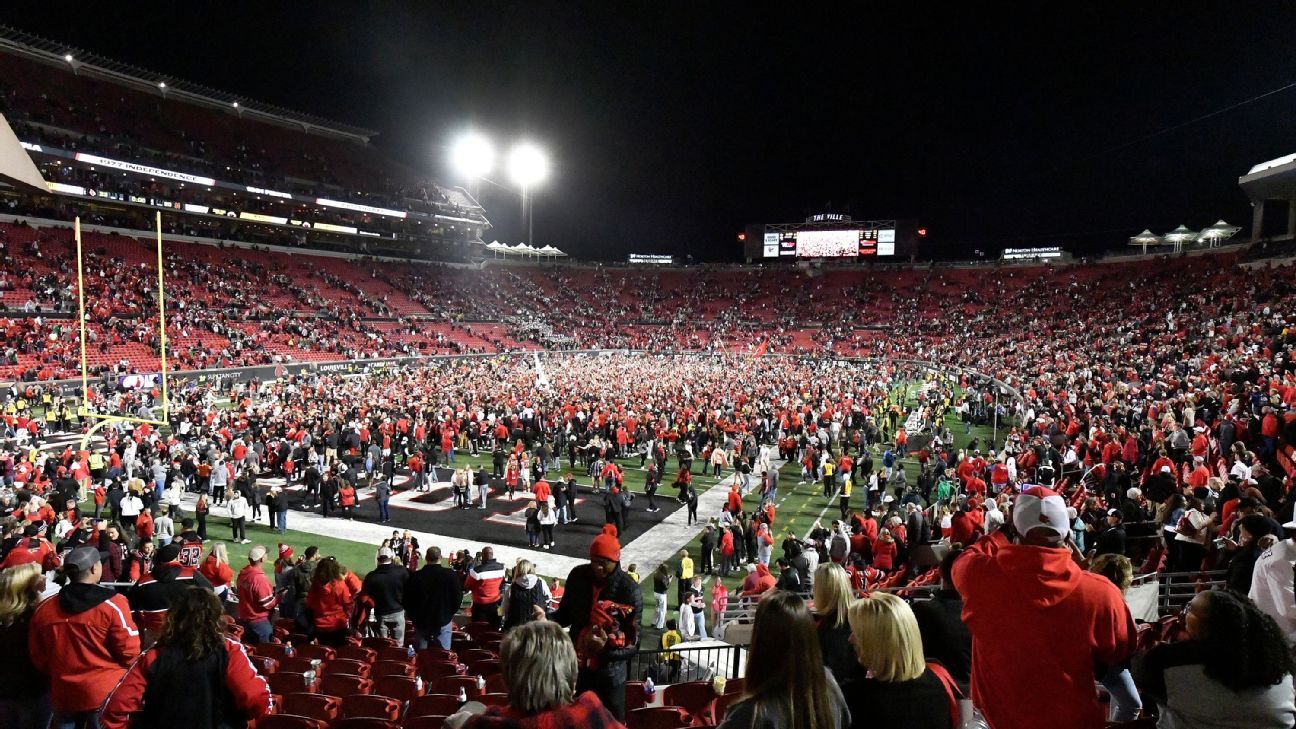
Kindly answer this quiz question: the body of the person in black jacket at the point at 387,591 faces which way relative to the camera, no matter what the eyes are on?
away from the camera

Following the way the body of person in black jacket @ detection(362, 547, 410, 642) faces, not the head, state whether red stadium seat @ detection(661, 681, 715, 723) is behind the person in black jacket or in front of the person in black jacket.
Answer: behind

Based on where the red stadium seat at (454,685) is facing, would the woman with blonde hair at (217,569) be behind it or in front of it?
in front

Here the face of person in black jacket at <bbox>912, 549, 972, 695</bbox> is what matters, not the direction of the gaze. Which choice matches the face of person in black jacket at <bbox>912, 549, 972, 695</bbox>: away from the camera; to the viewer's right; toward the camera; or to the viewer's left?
away from the camera

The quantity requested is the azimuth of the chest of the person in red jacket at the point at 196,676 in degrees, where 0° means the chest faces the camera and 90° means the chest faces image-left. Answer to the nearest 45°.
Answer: approximately 180°

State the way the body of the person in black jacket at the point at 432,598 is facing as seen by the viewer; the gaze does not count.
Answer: away from the camera

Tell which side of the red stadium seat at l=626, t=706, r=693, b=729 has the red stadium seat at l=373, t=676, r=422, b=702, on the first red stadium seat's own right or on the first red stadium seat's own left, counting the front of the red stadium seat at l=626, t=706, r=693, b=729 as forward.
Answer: on the first red stadium seat's own left

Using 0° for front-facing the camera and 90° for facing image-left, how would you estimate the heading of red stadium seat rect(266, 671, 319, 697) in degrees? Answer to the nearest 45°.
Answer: approximately 180°

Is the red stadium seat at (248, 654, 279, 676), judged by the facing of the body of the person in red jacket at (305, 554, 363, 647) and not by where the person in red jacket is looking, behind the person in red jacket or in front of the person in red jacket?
behind

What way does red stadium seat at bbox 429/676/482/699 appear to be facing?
away from the camera

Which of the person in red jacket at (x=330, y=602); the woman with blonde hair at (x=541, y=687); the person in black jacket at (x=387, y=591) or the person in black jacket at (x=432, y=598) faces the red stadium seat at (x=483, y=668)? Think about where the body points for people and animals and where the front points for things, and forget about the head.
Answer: the woman with blonde hair

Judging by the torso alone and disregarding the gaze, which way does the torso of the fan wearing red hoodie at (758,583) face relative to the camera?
away from the camera

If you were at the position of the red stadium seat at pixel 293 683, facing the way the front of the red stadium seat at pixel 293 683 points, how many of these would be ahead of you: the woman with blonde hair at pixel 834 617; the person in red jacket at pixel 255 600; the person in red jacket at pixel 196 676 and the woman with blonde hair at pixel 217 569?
2

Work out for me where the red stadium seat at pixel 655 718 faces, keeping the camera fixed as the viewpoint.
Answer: facing away from the viewer

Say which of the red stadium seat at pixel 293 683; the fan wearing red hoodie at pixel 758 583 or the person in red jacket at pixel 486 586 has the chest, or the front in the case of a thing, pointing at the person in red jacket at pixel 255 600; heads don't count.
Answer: the red stadium seat

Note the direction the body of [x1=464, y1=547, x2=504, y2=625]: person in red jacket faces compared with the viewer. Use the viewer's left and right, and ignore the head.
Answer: facing away from the viewer
